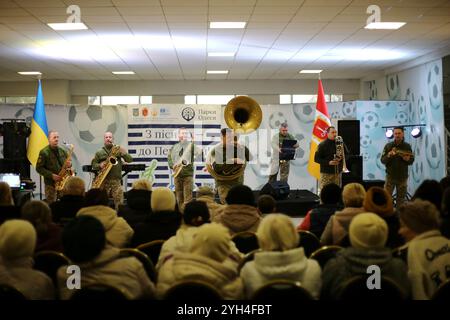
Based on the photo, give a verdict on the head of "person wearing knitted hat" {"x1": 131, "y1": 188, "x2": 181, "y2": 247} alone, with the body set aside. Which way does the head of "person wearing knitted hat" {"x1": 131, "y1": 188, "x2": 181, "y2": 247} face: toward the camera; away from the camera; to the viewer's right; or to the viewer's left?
away from the camera

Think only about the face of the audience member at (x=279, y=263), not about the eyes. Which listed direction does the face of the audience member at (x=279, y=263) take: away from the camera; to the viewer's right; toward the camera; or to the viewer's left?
away from the camera

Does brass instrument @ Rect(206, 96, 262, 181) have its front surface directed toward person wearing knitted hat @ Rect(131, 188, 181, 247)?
yes

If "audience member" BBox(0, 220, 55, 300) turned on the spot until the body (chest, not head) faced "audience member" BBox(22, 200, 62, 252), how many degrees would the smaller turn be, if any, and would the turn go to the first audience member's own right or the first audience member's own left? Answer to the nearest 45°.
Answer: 0° — they already face them

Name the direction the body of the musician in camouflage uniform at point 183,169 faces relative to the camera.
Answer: toward the camera

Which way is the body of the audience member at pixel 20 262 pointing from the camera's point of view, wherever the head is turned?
away from the camera

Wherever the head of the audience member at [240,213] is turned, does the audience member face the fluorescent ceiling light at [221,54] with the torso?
yes

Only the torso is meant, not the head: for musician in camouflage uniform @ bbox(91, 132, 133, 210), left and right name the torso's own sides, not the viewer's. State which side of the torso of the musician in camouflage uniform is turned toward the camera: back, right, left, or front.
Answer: front

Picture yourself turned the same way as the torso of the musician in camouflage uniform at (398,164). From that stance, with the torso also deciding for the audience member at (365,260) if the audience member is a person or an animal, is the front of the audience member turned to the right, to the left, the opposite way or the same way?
the opposite way

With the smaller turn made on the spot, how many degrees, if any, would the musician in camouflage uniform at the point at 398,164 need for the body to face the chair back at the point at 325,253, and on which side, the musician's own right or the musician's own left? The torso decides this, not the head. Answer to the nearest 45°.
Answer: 0° — they already face it

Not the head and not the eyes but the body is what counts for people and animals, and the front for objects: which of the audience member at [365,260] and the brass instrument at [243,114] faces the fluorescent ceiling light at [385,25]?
the audience member

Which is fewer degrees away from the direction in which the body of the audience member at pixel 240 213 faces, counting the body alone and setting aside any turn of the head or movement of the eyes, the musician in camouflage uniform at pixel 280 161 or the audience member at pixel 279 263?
the musician in camouflage uniform

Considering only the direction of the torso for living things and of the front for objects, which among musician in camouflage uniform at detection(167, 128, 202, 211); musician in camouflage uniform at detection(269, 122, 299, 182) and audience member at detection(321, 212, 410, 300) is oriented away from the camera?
the audience member

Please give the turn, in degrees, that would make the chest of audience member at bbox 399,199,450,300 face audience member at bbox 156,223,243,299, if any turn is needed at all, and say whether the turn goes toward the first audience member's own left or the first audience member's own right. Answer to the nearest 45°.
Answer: approximately 90° to the first audience member's own left

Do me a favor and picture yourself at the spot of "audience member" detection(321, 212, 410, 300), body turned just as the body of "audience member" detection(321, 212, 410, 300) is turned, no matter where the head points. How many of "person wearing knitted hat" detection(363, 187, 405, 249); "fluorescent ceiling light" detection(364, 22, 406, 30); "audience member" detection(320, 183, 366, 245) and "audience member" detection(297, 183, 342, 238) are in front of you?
4

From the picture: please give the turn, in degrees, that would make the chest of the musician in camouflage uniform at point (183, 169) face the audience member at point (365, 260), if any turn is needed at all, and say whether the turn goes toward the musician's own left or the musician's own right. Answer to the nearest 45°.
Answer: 0° — they already face them

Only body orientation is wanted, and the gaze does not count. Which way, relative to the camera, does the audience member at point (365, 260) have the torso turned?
away from the camera
